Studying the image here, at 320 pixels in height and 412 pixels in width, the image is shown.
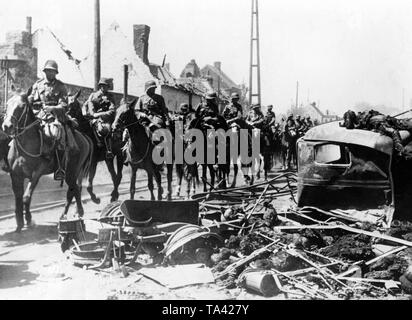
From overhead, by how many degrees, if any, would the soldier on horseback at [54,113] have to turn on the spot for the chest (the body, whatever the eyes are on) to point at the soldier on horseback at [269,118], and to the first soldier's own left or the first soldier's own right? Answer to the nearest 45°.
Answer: approximately 180°

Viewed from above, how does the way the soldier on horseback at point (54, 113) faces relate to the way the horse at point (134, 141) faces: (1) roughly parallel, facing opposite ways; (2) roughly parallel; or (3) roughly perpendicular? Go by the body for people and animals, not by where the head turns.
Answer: roughly parallel

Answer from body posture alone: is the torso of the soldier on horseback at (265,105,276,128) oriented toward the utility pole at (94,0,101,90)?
yes

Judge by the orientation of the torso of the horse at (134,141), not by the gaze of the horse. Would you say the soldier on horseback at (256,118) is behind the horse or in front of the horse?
behind

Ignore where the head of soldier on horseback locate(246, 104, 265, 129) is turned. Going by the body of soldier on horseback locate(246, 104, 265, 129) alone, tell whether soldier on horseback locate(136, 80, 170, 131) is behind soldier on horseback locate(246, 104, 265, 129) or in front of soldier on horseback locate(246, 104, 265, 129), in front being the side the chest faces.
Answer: in front

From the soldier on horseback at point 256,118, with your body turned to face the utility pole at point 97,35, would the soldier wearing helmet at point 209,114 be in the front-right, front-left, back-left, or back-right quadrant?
front-left

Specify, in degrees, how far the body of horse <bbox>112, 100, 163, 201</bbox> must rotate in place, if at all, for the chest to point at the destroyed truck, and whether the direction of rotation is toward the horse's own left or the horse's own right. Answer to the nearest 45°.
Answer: approximately 90° to the horse's own left

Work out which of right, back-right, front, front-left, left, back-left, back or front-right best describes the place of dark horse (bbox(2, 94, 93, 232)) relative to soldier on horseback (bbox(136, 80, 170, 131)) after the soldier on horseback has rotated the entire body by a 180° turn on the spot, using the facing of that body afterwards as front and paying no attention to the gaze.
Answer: back

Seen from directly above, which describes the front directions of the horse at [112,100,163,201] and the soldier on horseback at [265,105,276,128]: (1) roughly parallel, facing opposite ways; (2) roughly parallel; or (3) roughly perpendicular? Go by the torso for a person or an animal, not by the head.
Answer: roughly parallel

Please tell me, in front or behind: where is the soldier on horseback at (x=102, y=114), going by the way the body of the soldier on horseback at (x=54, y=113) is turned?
behind

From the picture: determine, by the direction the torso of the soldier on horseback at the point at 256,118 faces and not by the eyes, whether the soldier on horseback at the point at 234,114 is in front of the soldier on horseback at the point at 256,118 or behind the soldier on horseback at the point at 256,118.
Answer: in front

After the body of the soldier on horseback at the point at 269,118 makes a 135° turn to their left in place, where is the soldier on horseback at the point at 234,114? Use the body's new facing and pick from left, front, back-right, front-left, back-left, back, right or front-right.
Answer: right

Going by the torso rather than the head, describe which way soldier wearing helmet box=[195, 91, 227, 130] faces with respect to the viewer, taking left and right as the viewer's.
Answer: facing the viewer and to the left of the viewer

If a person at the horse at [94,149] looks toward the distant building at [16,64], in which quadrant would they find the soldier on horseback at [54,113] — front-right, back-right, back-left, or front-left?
back-left

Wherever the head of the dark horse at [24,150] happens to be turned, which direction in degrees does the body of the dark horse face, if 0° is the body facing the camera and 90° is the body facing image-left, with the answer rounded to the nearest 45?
approximately 45°

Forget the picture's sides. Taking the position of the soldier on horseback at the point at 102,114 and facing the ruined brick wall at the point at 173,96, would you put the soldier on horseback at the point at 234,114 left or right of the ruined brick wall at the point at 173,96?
right

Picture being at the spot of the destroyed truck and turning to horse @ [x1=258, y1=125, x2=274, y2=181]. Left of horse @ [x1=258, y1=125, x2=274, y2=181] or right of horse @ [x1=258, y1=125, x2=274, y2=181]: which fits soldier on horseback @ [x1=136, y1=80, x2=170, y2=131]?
left

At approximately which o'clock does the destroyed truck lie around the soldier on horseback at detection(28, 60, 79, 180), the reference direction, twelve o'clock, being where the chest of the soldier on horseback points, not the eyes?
The destroyed truck is roughly at 9 o'clock from the soldier on horseback.
